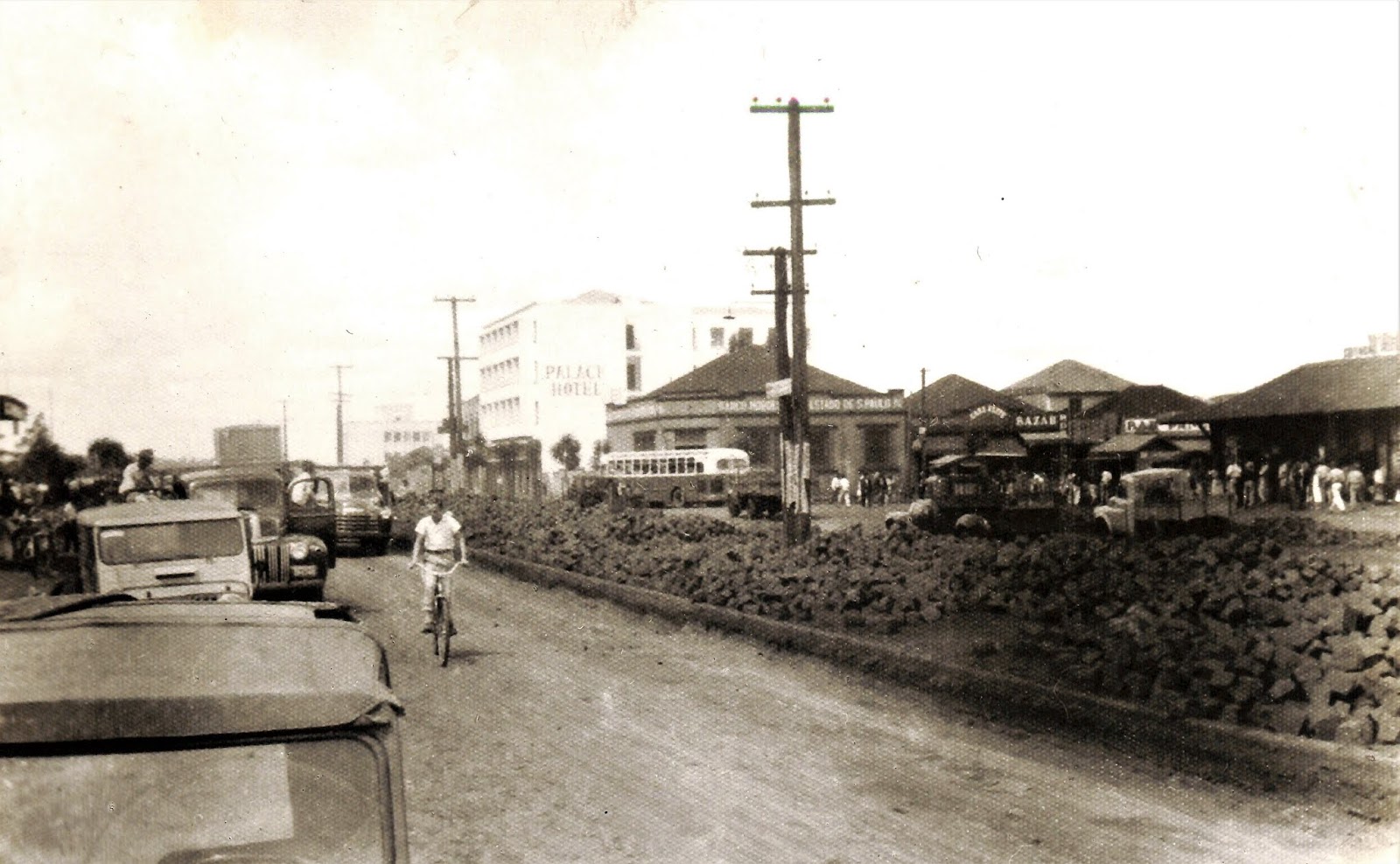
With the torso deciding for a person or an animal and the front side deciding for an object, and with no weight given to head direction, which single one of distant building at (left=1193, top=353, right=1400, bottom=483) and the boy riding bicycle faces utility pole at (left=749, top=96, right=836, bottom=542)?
the distant building

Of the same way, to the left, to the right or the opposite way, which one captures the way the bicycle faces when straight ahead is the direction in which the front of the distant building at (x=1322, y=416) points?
to the left

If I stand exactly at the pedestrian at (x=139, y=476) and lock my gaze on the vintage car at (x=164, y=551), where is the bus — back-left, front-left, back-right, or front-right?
back-left

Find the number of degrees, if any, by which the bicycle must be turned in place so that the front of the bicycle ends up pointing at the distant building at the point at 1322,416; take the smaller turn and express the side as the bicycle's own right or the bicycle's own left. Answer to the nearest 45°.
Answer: approximately 135° to the bicycle's own left

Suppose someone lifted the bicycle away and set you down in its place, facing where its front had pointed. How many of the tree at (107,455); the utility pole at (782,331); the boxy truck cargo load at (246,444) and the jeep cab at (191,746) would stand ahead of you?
1

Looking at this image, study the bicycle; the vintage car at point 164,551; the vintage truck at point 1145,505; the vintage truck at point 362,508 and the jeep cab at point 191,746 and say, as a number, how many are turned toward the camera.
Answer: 4

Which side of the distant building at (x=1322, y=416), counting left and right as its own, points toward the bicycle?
front

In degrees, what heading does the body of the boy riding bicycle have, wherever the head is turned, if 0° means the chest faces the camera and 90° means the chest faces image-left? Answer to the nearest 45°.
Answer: approximately 0°
